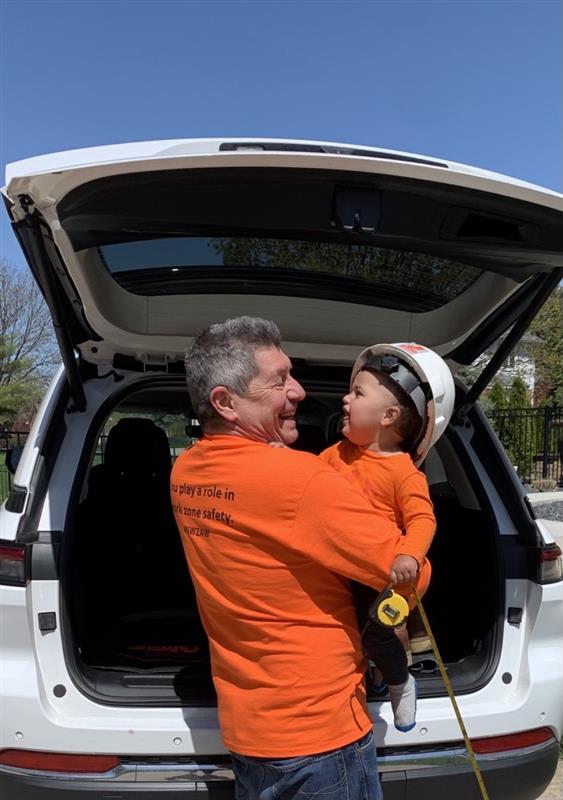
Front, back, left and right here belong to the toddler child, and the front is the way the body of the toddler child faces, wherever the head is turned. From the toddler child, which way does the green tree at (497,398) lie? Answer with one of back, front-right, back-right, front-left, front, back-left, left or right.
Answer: back-right

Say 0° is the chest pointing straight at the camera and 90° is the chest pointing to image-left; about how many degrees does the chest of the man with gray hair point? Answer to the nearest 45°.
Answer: approximately 225°

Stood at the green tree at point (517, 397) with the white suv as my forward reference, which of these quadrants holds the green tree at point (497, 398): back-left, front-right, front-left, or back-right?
front-right

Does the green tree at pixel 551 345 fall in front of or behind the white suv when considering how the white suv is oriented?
in front

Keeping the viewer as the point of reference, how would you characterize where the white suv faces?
facing away from the viewer

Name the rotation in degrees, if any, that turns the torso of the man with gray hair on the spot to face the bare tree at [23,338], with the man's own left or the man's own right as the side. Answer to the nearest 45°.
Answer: approximately 45° to the man's own left

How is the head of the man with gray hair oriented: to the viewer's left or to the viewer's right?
to the viewer's right

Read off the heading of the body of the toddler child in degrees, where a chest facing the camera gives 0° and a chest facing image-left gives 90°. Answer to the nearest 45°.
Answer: approximately 45°

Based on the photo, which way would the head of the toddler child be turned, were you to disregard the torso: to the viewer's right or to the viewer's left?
to the viewer's left

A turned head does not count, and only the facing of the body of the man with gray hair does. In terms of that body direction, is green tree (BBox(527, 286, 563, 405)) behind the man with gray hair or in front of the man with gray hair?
in front

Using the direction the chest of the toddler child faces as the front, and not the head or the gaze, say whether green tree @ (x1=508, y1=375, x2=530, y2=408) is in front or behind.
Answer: behind
